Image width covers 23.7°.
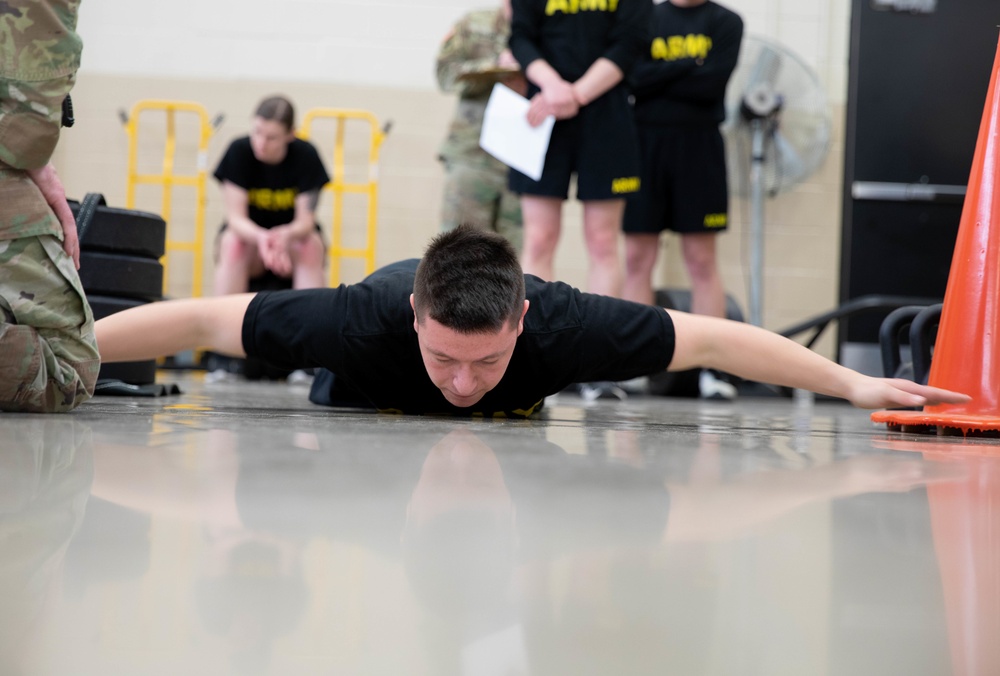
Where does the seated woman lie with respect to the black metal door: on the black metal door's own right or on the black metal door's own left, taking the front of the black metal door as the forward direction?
on the black metal door's own right

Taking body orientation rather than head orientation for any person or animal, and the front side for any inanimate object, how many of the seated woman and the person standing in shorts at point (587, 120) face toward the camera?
2

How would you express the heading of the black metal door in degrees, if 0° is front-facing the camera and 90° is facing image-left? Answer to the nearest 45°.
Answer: approximately 0°

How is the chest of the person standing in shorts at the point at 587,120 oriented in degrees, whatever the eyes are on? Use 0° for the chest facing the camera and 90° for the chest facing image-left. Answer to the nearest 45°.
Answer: approximately 0°

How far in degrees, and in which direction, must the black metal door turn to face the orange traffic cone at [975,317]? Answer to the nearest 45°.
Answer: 0° — it already faces it

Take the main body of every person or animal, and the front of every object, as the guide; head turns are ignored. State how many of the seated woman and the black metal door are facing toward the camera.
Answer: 2
